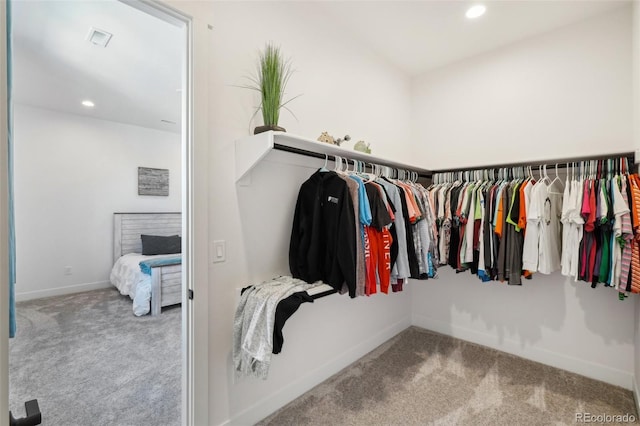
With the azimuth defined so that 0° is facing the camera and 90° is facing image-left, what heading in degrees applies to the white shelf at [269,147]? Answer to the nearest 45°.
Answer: approximately 315°

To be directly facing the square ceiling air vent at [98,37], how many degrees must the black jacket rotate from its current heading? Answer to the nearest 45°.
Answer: approximately 45° to its right

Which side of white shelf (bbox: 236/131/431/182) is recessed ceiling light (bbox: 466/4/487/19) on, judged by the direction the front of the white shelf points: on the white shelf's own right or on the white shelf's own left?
on the white shelf's own left

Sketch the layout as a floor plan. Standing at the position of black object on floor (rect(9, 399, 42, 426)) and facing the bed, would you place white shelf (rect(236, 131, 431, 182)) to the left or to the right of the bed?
right

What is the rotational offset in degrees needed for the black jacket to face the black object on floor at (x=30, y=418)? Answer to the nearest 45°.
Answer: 0° — it already faces it

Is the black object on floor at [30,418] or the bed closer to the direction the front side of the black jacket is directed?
the black object on floor

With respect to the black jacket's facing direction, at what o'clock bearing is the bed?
The bed is roughly at 3 o'clock from the black jacket.

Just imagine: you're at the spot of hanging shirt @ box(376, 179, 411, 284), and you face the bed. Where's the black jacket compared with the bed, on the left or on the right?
left

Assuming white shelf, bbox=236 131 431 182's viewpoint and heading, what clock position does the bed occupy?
The bed is roughly at 6 o'clock from the white shelf.
